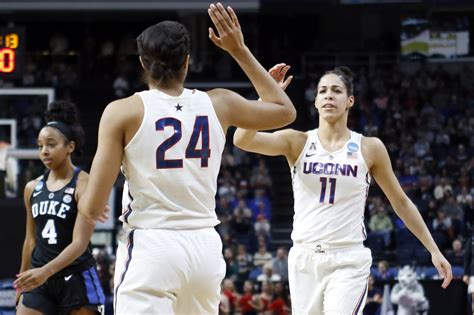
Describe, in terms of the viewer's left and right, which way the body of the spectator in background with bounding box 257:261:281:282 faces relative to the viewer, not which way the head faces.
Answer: facing the viewer

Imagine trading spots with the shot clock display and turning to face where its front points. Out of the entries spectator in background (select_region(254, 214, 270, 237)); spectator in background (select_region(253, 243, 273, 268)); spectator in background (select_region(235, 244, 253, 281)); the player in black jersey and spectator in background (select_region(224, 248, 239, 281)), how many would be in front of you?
1

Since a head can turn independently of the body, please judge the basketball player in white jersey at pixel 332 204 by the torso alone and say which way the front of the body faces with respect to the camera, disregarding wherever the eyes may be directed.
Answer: toward the camera

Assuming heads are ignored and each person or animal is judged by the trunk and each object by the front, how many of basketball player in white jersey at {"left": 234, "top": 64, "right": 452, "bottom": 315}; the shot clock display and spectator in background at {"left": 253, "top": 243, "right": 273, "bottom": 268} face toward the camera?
3

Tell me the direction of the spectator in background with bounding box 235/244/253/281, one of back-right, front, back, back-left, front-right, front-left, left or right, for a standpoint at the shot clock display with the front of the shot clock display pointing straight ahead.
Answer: back-left

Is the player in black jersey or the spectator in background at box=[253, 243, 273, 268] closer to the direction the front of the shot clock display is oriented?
the player in black jersey

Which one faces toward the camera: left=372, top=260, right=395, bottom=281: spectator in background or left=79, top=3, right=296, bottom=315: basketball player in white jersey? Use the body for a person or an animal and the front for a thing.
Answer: the spectator in background

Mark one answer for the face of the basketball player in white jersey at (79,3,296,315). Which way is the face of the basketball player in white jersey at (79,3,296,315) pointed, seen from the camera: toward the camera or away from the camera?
away from the camera

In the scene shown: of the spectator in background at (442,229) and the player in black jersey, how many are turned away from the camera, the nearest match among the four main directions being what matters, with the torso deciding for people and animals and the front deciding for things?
0

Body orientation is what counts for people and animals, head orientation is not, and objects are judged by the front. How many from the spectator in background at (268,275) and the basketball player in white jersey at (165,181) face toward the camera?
1

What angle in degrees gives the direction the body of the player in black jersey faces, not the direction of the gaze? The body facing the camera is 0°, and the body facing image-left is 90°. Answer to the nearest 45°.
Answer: approximately 45°

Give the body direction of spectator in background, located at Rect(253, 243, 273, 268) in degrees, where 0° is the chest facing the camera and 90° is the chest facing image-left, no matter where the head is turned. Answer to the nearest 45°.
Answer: approximately 0°

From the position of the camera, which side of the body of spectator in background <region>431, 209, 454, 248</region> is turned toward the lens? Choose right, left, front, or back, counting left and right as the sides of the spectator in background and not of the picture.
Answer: front

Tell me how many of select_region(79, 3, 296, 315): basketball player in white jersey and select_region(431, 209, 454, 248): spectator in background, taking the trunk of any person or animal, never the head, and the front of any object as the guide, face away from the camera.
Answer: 1

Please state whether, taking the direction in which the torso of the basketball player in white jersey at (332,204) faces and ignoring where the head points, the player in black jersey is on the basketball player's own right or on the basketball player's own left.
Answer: on the basketball player's own right
